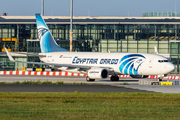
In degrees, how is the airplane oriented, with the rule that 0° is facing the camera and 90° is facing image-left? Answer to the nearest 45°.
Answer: approximately 315°
